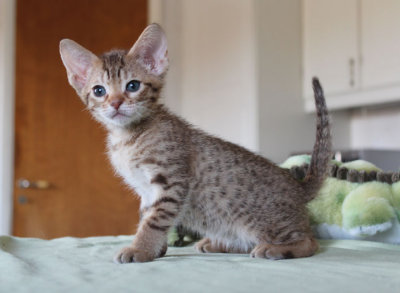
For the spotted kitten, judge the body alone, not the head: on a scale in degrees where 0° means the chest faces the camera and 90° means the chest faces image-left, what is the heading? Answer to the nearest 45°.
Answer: approximately 90°

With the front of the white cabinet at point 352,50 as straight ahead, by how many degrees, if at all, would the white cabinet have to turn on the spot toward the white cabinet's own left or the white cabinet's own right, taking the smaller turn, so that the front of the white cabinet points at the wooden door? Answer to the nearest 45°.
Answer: approximately 45° to the white cabinet's own right

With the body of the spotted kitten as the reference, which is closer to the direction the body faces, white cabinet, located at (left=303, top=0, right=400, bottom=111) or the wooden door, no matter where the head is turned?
the wooden door

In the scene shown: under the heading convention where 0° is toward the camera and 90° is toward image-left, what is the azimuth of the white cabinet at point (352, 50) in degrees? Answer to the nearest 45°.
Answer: approximately 45°

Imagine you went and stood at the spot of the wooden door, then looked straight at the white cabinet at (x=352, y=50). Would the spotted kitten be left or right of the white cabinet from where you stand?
right

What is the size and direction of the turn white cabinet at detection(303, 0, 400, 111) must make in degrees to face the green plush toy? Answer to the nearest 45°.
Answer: approximately 45° to its left

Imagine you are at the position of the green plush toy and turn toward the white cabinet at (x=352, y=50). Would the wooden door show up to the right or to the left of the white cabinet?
left

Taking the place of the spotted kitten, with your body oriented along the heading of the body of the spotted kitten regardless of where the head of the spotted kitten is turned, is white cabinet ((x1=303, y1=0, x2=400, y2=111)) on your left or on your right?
on your right
